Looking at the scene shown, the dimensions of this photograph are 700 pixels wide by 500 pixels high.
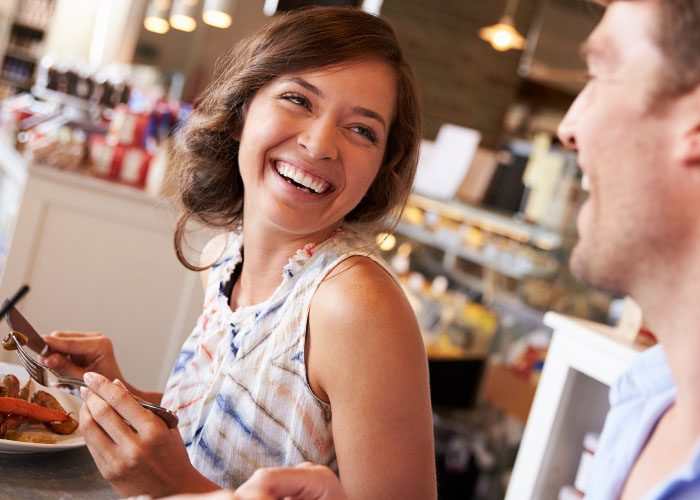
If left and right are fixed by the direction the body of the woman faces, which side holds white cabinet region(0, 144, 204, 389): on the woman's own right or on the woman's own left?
on the woman's own right

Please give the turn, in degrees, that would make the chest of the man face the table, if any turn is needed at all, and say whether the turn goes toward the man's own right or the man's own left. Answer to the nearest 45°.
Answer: approximately 45° to the man's own right

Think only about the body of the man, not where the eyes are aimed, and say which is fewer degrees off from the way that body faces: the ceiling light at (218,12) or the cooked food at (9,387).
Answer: the cooked food

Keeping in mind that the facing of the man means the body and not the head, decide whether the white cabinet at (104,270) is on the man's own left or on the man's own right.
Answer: on the man's own right

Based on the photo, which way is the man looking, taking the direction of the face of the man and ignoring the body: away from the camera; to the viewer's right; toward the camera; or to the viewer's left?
to the viewer's left

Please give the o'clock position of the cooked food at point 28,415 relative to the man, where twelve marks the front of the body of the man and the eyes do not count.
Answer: The cooked food is roughly at 1 o'clock from the man.

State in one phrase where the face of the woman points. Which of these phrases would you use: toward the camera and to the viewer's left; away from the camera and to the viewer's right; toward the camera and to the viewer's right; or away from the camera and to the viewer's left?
toward the camera and to the viewer's right

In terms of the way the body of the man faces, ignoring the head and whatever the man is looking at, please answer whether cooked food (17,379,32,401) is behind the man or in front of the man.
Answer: in front

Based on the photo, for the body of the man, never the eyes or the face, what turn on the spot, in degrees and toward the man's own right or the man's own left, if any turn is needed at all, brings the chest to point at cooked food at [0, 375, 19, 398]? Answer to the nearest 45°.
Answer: approximately 45° to the man's own right

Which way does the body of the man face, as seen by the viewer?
to the viewer's left
